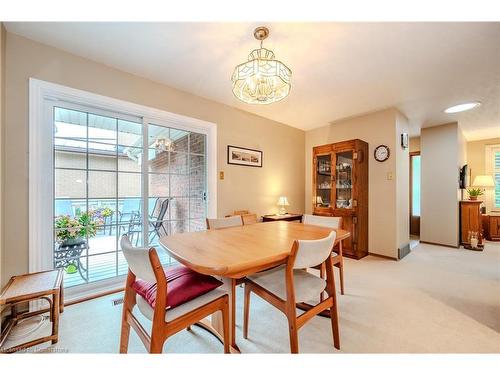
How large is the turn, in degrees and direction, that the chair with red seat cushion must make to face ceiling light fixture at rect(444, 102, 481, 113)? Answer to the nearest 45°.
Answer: approximately 45° to its right

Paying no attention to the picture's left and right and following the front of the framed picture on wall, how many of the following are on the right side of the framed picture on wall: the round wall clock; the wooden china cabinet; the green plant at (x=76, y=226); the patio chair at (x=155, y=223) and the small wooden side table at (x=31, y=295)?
3

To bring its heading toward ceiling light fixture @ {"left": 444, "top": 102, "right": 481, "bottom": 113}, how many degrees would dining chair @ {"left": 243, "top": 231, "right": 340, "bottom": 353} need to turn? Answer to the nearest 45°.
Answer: approximately 90° to its right

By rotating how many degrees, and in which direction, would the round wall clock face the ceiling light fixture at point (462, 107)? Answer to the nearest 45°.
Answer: approximately 135° to its left

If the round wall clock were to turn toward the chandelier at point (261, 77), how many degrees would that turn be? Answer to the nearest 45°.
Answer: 0° — it already faces it

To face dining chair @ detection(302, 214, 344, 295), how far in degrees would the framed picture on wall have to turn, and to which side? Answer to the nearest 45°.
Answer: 0° — it already faces it

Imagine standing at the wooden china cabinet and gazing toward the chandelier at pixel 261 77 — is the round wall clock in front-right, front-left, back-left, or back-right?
back-left

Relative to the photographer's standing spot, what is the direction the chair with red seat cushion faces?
facing away from the viewer and to the right of the viewer

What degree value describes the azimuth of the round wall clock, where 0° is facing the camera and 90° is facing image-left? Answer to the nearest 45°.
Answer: approximately 0°

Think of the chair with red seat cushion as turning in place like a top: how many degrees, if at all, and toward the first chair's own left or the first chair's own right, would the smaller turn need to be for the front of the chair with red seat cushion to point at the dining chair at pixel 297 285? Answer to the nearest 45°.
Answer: approximately 45° to the first chair's own right

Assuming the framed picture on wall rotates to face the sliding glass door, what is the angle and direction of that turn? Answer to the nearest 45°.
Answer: approximately 90° to its right
